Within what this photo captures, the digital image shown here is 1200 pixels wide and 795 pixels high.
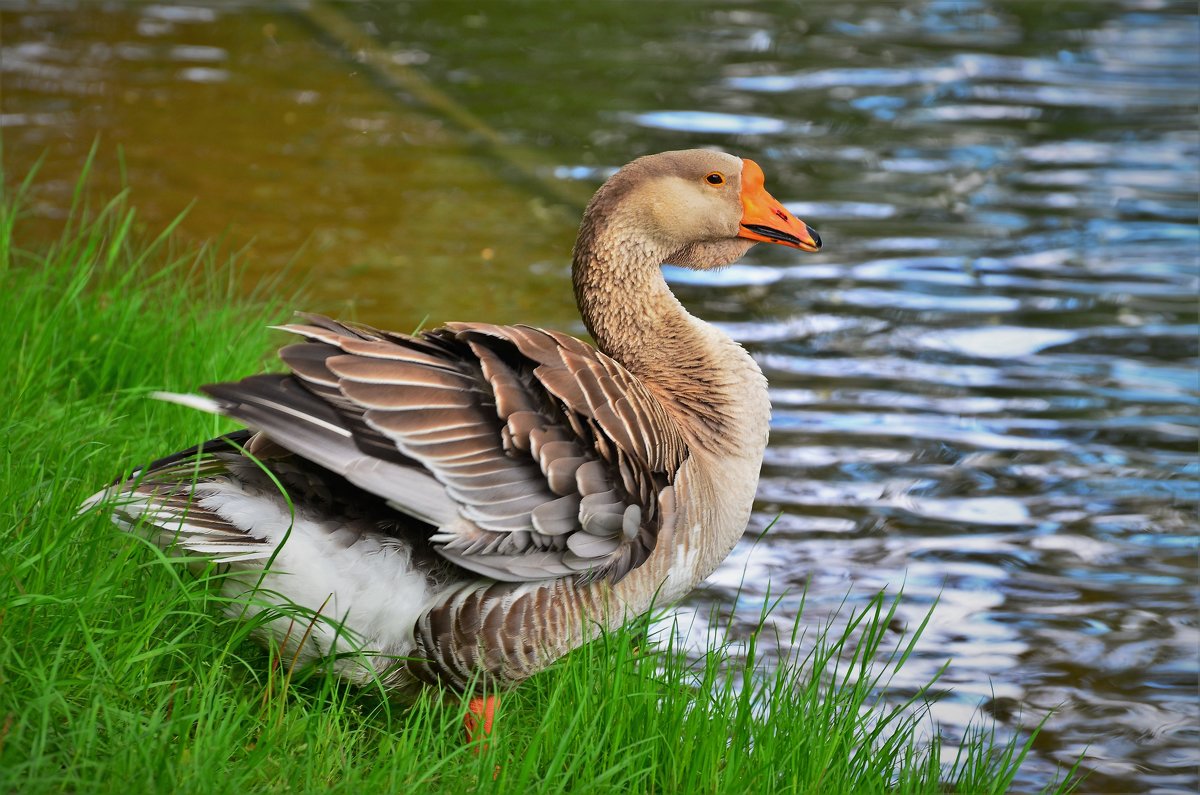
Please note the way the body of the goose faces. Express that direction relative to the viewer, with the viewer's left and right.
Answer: facing to the right of the viewer
